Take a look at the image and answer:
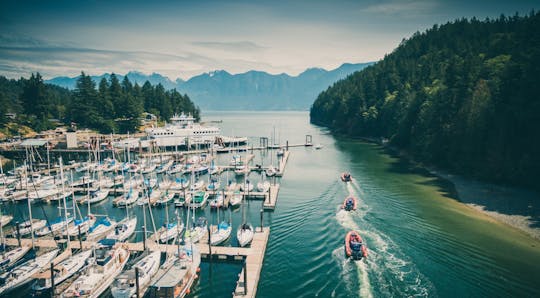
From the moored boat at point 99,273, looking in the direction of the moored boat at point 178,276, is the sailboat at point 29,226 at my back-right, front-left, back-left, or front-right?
back-left

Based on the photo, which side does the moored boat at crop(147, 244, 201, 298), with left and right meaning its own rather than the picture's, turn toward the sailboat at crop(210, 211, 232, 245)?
front

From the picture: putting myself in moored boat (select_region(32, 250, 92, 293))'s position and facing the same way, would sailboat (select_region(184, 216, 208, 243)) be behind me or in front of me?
in front

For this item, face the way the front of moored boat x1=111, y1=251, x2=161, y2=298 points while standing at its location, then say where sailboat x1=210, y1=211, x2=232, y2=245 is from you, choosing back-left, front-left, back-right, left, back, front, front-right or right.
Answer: front

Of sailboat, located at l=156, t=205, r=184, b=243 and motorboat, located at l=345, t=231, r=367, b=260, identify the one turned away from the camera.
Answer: the motorboat

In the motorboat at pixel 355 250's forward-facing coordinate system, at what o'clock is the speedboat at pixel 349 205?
The speedboat is roughly at 12 o'clock from the motorboat.

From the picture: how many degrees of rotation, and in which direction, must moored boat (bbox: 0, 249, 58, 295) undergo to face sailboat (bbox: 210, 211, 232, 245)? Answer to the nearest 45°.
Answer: approximately 45° to its right

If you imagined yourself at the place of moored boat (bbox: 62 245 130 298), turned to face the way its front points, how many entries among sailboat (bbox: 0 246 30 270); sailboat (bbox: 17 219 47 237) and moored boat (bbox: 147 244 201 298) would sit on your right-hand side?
1

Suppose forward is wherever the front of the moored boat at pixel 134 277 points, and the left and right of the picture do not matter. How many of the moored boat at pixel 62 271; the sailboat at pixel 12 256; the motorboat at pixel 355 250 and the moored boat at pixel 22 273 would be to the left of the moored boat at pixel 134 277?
3

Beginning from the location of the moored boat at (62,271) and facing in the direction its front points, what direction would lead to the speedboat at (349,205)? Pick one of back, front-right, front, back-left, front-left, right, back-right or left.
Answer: front-right

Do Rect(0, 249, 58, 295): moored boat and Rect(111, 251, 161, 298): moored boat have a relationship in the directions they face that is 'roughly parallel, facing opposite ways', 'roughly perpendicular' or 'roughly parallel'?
roughly parallel

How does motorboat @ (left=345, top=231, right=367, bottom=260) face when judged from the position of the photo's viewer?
facing away from the viewer

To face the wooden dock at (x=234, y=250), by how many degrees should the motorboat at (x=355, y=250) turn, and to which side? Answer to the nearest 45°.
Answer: approximately 90° to its left
